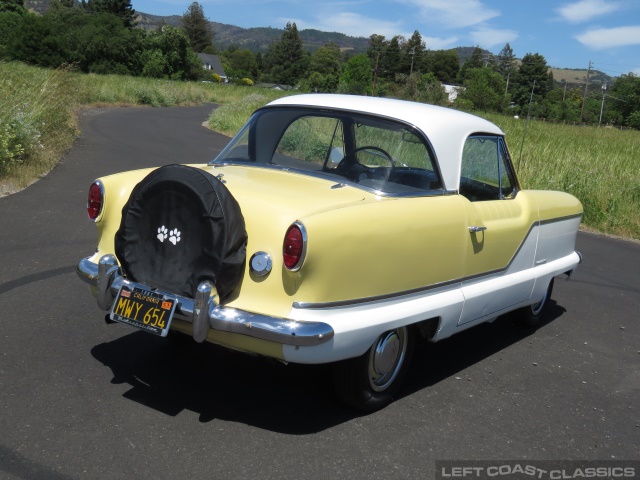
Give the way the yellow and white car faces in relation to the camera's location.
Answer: facing away from the viewer and to the right of the viewer
